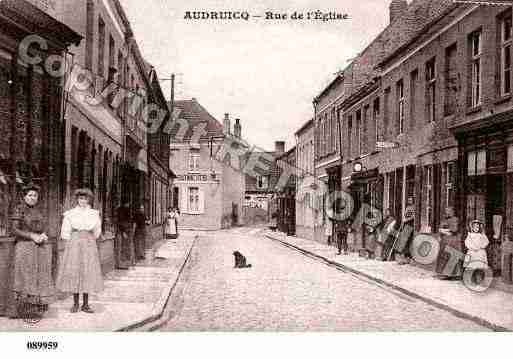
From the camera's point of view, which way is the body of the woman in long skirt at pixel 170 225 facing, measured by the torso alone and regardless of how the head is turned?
toward the camera

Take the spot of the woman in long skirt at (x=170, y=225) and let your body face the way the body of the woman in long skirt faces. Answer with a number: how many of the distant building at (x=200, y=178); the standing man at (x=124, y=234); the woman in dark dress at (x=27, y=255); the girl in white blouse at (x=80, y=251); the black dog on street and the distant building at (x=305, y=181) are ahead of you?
4

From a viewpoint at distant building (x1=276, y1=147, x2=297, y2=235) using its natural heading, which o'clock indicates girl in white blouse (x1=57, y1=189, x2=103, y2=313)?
The girl in white blouse is roughly at 9 o'clock from the distant building.

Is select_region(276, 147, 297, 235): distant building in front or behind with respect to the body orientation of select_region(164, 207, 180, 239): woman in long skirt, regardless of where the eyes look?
behind

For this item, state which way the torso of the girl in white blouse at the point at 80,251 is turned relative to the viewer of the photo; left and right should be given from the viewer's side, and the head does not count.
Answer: facing the viewer

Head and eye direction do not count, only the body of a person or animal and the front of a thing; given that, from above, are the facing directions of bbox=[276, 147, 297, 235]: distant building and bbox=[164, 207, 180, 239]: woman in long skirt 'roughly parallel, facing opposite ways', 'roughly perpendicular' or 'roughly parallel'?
roughly perpendicular

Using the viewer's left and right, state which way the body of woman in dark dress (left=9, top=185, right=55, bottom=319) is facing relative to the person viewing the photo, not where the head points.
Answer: facing the viewer and to the right of the viewer

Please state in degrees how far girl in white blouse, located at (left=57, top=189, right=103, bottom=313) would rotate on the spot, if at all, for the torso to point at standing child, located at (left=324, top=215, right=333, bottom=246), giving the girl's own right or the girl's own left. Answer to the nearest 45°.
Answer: approximately 135° to the girl's own left

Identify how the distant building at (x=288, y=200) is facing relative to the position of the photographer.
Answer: facing to the left of the viewer

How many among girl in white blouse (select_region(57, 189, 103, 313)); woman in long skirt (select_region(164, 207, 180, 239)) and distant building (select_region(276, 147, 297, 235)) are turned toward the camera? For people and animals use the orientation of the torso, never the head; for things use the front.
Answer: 2

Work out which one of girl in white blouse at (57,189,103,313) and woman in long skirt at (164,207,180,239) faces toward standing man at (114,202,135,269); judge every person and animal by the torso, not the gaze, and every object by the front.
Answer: the woman in long skirt

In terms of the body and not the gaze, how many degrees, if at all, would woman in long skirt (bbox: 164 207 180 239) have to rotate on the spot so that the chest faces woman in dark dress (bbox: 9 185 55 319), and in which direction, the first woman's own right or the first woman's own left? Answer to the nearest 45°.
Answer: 0° — they already face them

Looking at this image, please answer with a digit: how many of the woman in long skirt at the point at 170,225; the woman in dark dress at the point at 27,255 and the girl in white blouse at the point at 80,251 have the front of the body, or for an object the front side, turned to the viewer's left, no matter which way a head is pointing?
0

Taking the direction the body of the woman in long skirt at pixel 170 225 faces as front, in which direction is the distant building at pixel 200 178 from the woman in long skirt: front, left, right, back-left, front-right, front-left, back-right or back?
back

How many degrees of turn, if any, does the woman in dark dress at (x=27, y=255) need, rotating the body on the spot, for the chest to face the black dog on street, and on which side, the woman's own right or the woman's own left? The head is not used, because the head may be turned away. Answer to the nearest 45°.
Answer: approximately 90° to the woman's own left

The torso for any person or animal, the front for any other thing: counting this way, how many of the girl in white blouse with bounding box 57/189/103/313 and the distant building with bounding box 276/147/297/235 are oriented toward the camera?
1

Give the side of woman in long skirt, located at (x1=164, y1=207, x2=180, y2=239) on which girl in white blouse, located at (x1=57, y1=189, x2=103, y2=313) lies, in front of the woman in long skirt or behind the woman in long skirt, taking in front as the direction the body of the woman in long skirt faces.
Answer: in front
